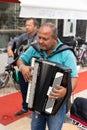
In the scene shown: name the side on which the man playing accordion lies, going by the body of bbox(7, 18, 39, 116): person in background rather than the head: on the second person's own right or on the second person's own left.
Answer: on the second person's own left
